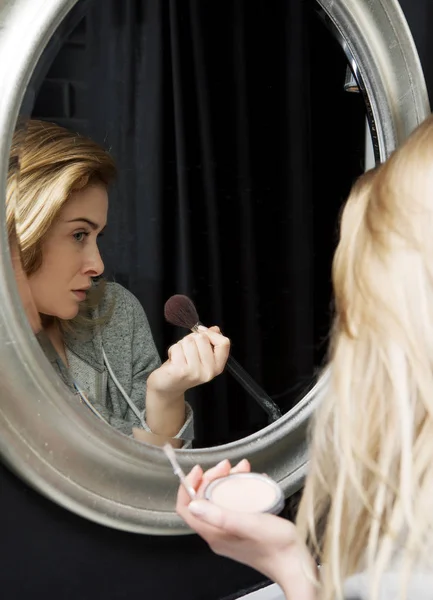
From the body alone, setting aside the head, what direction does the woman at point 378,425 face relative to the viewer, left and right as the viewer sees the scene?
facing away from the viewer and to the left of the viewer

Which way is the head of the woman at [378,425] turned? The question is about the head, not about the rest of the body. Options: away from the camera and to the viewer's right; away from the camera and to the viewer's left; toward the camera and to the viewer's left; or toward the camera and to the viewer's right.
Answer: away from the camera and to the viewer's left
